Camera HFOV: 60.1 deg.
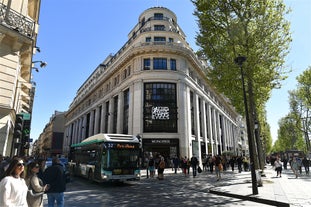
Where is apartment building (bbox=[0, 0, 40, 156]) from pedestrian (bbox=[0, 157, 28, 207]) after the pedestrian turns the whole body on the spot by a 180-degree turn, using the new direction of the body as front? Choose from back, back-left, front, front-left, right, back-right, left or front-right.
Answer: front-right

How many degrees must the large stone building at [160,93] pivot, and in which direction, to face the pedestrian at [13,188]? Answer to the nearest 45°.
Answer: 0° — it already faces them

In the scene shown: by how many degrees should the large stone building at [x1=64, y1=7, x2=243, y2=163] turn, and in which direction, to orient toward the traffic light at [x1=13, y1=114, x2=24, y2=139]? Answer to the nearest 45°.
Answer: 0° — it already faces it

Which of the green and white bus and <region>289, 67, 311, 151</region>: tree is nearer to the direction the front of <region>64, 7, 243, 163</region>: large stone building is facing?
the green and white bus

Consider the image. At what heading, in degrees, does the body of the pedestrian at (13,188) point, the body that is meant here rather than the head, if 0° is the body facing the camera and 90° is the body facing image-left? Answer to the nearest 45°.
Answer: approximately 315°

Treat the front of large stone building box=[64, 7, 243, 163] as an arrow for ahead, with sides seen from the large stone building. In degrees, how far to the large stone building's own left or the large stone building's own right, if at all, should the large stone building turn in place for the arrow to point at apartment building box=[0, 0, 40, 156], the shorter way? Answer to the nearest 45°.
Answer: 0° — it already faces it

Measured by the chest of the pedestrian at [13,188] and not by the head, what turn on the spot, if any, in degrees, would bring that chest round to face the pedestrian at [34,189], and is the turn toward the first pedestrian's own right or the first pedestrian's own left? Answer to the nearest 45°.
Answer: approximately 135° to the first pedestrian's own left

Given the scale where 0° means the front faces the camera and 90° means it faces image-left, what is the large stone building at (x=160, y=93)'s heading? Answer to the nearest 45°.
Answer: approximately 0°
